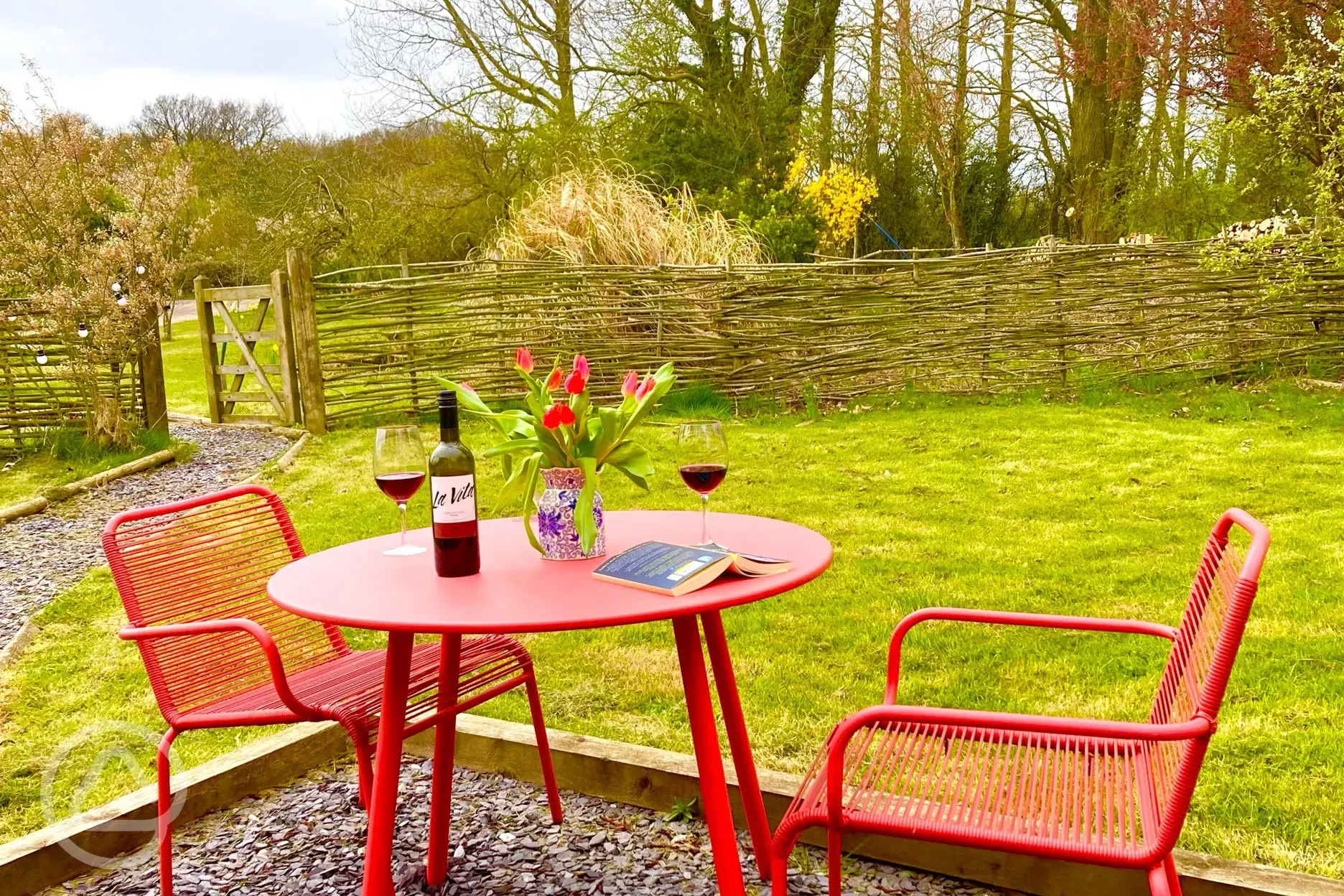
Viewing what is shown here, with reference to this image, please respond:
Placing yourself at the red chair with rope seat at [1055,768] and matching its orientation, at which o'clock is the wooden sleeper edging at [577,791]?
The wooden sleeper edging is roughly at 1 o'clock from the red chair with rope seat.

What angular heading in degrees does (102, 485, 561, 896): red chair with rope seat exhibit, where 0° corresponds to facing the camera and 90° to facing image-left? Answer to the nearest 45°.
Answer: approximately 315°

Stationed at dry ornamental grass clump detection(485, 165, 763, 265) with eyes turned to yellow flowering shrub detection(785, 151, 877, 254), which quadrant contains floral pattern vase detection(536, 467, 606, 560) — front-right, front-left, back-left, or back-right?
back-right

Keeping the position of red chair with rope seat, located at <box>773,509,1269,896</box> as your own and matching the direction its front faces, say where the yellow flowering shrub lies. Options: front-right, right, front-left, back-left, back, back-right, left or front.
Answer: right

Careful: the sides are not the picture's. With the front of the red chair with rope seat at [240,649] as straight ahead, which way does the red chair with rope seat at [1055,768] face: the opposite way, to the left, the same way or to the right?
the opposite way

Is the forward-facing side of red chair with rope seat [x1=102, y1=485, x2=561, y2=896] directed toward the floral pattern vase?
yes

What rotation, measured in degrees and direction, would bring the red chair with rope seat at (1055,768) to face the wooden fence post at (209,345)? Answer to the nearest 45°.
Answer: approximately 45° to its right

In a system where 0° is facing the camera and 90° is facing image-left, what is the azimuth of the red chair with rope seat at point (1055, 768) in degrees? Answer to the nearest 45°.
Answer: approximately 90°

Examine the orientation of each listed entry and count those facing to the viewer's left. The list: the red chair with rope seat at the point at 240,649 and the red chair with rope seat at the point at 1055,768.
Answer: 1

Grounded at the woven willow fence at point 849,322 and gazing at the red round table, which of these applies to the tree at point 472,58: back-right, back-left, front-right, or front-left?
back-right

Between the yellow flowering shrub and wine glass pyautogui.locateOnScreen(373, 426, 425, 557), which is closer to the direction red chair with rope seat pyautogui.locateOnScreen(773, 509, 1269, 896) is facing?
the wine glass

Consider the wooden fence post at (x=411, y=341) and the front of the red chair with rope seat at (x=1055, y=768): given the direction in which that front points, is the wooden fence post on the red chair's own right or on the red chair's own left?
on the red chair's own right

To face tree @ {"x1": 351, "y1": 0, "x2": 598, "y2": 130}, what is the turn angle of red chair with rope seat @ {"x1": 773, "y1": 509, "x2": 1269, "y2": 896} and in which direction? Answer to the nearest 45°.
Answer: approximately 45° to its right

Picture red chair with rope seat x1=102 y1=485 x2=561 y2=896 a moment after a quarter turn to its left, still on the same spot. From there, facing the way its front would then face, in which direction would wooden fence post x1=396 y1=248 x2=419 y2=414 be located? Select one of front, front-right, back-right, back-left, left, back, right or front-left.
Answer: front-left
